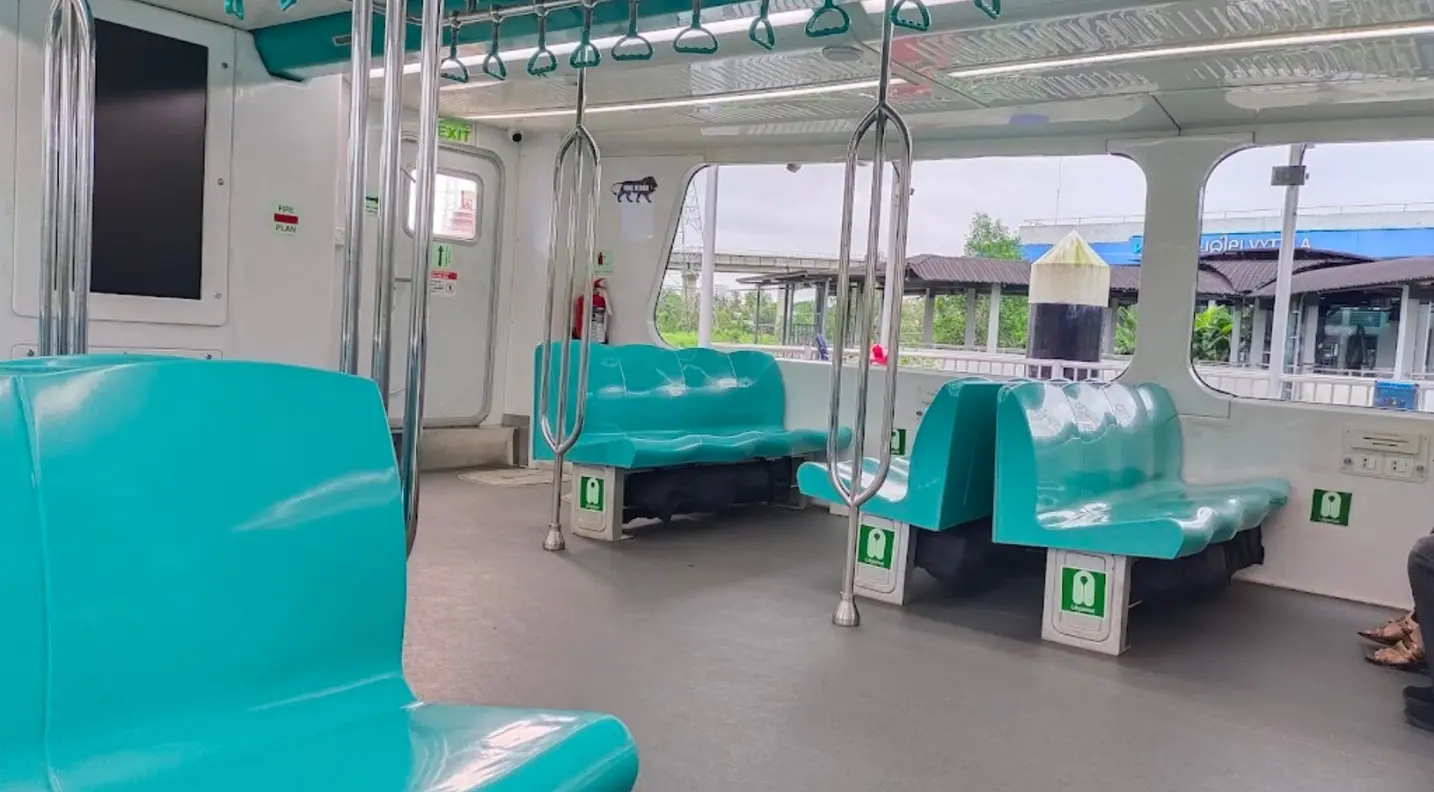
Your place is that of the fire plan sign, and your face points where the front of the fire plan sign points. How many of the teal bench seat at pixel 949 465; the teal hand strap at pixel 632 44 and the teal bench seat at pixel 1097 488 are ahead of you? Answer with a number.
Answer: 3

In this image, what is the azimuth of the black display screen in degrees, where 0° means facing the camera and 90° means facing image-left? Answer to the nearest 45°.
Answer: approximately 315°

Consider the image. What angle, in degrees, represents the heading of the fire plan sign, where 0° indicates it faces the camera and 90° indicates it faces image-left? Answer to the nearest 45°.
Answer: approximately 315°

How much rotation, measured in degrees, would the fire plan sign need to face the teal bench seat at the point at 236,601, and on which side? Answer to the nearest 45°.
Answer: approximately 45° to its right

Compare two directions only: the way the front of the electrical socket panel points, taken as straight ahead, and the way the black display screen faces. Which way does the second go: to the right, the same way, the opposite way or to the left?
to the left
